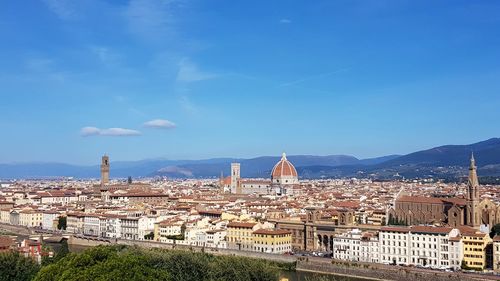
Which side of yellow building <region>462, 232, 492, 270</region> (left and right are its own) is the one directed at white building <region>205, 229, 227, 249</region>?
right

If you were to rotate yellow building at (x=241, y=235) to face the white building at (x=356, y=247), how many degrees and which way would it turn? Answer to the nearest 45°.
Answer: approximately 45° to its left

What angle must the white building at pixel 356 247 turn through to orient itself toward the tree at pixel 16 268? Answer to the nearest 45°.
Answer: approximately 45° to its right

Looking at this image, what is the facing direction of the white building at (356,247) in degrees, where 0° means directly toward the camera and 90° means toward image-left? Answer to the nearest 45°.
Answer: approximately 0°

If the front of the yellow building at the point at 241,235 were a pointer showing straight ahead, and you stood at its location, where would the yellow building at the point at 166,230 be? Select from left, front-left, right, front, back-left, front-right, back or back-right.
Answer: back-right

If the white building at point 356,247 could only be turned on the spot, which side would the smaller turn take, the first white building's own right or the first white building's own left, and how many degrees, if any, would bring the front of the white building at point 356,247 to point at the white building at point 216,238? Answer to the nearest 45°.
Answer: approximately 135° to the first white building's own right

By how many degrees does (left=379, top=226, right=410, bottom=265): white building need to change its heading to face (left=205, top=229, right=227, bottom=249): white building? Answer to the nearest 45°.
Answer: approximately 135° to its right

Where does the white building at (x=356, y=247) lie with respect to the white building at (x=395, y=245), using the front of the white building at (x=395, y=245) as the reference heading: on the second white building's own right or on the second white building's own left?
on the second white building's own right

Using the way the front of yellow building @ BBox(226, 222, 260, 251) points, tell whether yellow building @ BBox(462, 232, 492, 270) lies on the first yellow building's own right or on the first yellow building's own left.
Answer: on the first yellow building's own left

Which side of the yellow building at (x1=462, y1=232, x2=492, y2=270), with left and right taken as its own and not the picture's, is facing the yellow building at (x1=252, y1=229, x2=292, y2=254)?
right
